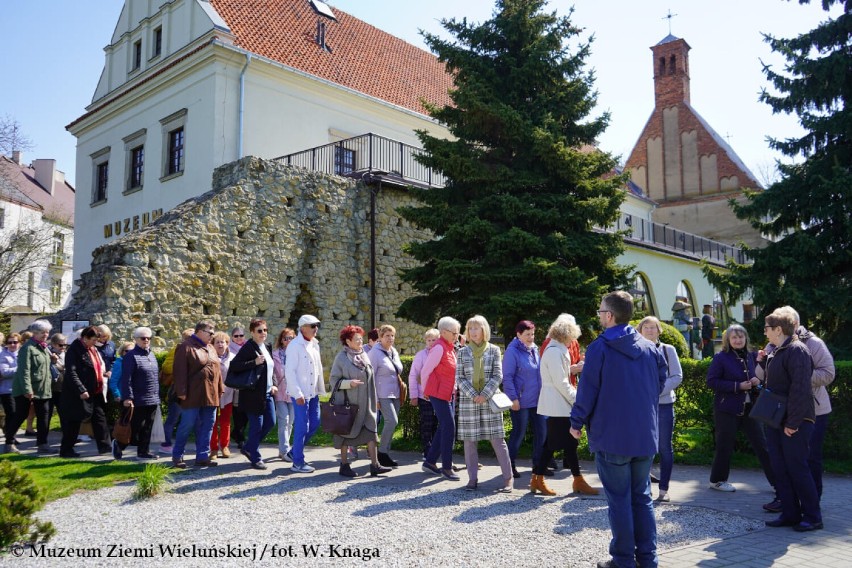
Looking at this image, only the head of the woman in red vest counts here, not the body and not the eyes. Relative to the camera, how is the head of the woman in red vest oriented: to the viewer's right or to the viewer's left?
to the viewer's right

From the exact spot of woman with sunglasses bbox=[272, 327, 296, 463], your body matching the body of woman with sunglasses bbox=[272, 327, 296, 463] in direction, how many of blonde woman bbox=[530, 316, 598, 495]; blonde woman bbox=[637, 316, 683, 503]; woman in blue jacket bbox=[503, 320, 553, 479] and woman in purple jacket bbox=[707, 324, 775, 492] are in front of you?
4

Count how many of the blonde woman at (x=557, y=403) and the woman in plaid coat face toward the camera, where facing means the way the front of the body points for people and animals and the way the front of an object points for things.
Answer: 1

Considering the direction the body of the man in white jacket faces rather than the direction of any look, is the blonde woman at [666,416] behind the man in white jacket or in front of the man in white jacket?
in front

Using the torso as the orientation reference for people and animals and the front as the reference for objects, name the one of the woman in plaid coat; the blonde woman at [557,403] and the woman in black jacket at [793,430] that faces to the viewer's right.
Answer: the blonde woman

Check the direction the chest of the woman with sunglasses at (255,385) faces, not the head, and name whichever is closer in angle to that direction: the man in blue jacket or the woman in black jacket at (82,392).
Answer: the man in blue jacket

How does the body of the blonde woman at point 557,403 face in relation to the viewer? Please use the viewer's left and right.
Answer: facing to the right of the viewer

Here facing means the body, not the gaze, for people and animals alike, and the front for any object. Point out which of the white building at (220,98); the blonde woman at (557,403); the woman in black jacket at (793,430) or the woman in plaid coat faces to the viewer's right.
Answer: the blonde woman

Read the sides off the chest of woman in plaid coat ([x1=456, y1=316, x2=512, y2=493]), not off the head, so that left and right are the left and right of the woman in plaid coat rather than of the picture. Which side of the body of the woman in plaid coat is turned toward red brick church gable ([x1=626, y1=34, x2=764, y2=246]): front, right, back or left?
back

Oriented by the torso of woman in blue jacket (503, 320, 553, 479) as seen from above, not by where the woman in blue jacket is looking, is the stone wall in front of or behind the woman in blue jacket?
behind

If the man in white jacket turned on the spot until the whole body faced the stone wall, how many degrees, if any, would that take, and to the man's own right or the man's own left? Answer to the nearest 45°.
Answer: approximately 135° to the man's own left

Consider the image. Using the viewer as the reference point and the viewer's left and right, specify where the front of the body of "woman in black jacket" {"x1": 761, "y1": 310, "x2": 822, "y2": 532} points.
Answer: facing to the left of the viewer

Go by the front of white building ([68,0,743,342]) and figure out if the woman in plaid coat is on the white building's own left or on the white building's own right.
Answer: on the white building's own left

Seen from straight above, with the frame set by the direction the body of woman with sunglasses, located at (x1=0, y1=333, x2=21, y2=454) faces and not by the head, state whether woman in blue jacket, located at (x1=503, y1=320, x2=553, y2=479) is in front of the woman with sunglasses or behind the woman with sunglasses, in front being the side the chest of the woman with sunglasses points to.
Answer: in front
